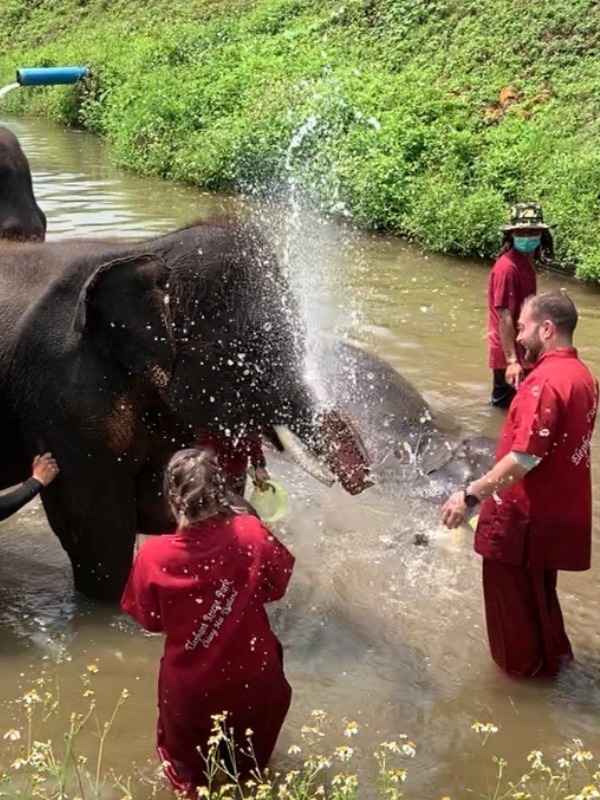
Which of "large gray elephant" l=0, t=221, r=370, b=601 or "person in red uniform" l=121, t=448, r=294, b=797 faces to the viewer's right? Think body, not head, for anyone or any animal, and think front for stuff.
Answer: the large gray elephant

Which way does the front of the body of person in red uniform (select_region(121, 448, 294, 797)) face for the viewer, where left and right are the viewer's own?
facing away from the viewer

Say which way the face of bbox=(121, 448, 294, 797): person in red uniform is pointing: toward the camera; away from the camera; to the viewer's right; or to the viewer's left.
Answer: away from the camera

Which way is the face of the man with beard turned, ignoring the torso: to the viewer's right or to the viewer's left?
to the viewer's left

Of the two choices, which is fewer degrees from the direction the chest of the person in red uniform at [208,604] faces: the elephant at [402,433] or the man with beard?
the elephant

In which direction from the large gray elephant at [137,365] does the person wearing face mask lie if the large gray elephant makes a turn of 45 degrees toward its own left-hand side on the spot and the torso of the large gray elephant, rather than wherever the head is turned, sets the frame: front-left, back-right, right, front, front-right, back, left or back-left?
front

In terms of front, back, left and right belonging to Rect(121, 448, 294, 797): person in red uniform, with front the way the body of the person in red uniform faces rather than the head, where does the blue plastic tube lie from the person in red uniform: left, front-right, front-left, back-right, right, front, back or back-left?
front

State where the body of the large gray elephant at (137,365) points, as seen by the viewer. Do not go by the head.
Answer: to the viewer's right
